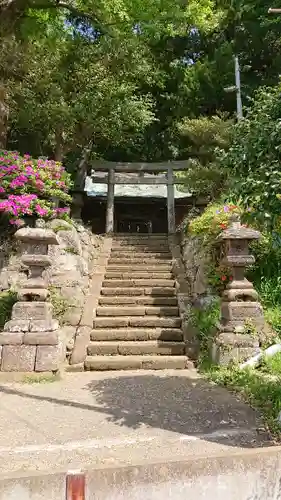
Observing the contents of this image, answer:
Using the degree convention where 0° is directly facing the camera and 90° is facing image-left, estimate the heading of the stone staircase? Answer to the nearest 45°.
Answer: approximately 0°

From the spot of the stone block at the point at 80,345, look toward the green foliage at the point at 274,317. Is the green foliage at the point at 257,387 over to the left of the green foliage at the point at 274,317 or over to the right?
right

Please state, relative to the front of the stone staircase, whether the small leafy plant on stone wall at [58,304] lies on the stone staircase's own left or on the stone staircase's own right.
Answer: on the stone staircase's own right

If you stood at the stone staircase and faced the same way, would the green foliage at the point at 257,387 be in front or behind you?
in front

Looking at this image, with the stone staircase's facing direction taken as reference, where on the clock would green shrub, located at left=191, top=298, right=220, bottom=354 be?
The green shrub is roughly at 10 o'clock from the stone staircase.

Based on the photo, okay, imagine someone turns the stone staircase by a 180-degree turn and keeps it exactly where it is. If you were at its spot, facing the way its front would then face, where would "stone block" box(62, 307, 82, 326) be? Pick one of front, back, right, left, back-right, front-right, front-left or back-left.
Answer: left

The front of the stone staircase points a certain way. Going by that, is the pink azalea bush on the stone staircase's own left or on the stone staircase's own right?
on the stone staircase's own right

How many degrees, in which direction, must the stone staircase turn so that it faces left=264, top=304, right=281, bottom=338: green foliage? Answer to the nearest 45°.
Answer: approximately 45° to its left

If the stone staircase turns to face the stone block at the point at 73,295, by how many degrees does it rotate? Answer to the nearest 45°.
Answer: approximately 90° to its right
